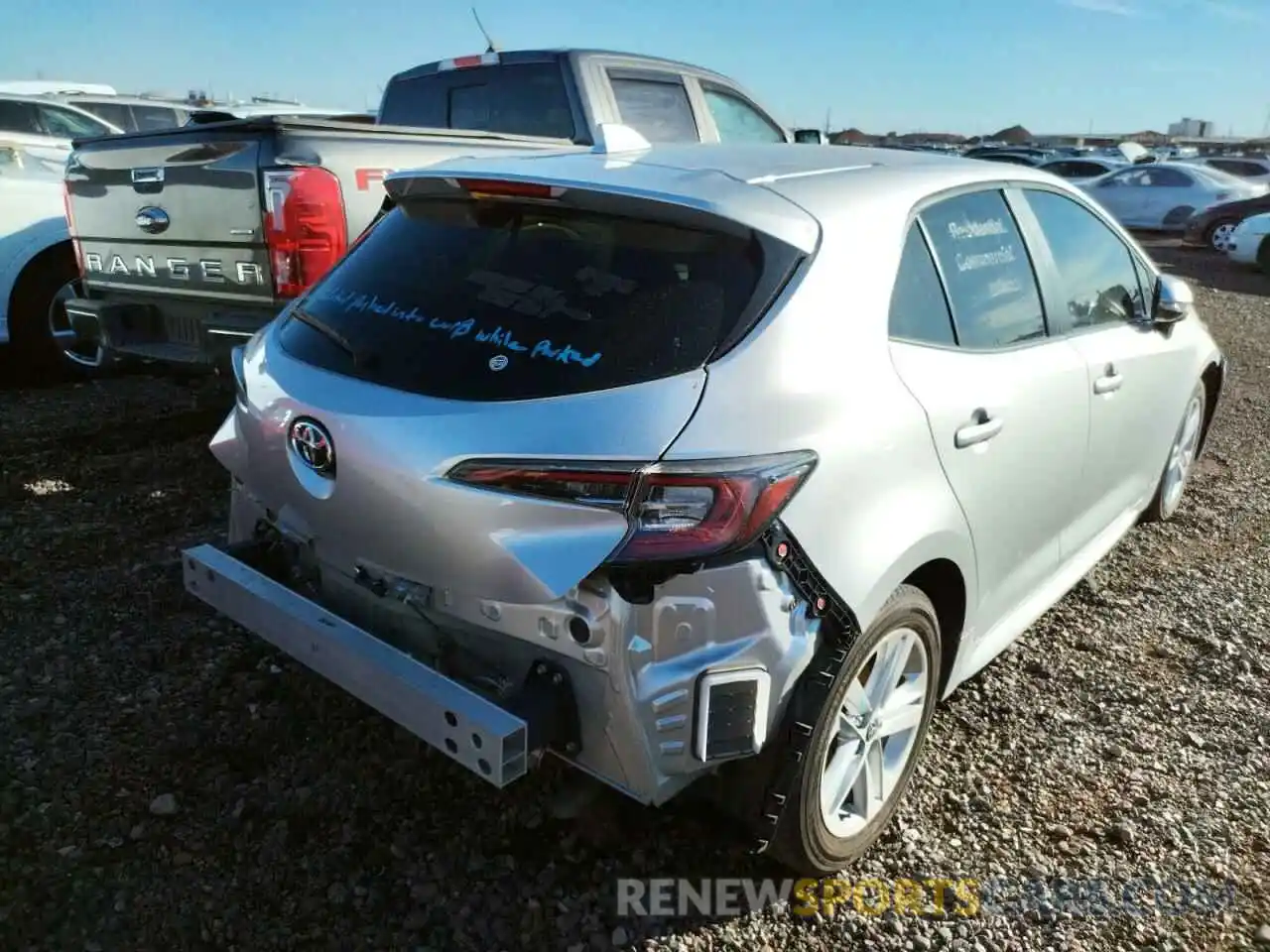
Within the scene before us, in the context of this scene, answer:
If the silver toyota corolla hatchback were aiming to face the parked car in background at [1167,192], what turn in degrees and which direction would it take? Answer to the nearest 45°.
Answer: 0° — it already faces it

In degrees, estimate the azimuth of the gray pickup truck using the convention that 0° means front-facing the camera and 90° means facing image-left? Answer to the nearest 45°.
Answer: approximately 225°

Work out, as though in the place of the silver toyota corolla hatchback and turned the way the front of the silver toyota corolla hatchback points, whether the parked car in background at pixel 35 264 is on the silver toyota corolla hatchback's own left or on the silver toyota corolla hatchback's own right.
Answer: on the silver toyota corolla hatchback's own left

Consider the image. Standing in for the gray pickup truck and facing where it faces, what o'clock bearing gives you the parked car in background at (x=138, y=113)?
The parked car in background is roughly at 10 o'clock from the gray pickup truck.

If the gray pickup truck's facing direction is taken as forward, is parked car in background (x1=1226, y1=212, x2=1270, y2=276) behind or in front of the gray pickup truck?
in front

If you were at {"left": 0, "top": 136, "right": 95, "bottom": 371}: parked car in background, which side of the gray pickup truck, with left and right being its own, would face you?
left

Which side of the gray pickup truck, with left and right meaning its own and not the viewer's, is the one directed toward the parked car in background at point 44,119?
left

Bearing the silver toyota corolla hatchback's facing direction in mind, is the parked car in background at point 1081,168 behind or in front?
in front

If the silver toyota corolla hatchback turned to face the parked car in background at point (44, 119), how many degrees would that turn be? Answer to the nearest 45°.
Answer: approximately 90° to its left

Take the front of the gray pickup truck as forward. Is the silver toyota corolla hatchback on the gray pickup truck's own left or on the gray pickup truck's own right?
on the gray pickup truck's own right

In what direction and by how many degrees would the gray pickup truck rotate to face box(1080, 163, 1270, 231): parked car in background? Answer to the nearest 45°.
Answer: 0° — it already faces it

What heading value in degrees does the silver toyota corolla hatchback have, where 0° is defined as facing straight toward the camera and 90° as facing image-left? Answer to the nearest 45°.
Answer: approximately 225°
